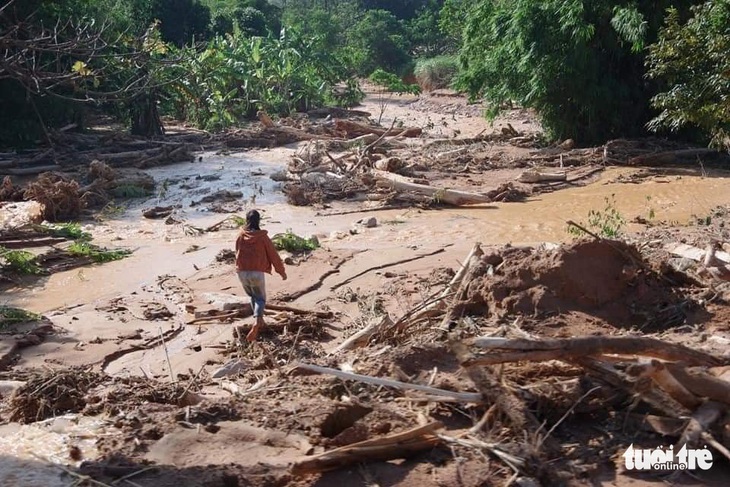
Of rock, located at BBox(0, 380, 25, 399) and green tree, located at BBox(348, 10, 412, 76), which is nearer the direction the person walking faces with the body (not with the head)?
the green tree

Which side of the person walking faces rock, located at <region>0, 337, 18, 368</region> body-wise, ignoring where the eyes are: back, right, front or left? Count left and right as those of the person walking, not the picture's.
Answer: left

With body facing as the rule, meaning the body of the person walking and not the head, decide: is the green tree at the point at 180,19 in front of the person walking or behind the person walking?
in front

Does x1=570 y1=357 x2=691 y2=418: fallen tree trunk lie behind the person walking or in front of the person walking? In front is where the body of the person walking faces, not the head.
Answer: behind

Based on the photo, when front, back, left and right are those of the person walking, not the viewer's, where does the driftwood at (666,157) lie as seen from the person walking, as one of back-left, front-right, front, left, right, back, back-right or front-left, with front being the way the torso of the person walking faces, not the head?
front-right

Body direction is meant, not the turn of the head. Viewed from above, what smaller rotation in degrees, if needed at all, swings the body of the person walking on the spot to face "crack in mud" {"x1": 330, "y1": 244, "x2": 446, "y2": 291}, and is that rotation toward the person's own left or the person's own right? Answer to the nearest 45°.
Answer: approximately 45° to the person's own right

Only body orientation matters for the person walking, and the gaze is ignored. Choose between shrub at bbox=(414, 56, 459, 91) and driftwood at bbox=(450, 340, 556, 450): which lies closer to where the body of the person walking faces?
the shrub

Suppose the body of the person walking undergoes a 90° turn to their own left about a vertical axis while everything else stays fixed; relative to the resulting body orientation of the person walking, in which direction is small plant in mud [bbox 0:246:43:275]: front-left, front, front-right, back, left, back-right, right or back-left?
front-right

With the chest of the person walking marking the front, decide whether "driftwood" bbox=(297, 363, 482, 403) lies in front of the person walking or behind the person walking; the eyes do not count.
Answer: behind

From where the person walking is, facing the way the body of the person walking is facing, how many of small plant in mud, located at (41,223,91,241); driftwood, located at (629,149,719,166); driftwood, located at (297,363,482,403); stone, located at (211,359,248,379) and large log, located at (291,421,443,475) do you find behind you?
3

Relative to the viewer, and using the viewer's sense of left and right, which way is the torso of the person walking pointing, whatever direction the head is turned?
facing away from the viewer

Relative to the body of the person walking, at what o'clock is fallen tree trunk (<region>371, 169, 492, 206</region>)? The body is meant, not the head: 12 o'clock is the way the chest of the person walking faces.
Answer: The fallen tree trunk is roughly at 1 o'clock from the person walking.

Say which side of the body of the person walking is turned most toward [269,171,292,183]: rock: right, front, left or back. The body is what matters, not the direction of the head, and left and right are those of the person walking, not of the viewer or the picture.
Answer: front
